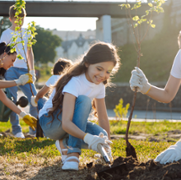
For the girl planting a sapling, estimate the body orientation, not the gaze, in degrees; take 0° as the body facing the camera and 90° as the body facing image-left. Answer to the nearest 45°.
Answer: approximately 315°

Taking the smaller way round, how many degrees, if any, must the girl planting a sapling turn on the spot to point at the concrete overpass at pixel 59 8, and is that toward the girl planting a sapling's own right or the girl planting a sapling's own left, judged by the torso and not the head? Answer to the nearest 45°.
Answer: approximately 135° to the girl planting a sapling's own left

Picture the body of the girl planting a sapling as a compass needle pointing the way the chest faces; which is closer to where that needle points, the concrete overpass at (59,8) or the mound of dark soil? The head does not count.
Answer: the mound of dark soil

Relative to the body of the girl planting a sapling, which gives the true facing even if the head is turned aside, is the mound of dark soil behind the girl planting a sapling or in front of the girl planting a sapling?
in front

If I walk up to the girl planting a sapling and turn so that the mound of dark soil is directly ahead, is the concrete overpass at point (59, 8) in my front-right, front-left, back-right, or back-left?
back-left

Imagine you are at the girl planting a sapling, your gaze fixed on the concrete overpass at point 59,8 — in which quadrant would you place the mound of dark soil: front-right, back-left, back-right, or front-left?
back-right
